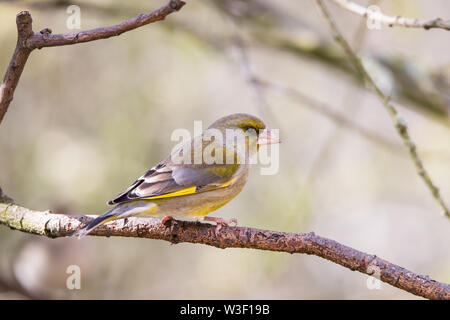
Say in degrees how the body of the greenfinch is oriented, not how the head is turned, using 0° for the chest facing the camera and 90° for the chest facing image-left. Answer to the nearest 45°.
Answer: approximately 270°

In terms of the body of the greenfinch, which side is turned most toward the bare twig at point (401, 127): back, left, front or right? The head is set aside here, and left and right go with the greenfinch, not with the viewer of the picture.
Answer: front
